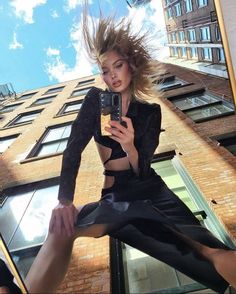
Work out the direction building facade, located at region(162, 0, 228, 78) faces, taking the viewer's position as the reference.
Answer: facing the viewer and to the left of the viewer

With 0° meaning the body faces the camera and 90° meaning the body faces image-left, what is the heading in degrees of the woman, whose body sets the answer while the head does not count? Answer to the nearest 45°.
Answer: approximately 0°

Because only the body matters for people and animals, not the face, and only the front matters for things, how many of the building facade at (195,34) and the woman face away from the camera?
0
